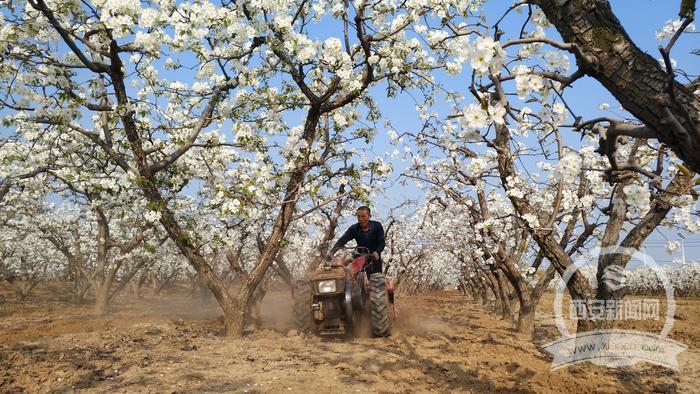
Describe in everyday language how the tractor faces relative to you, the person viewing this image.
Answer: facing the viewer and to the left of the viewer
